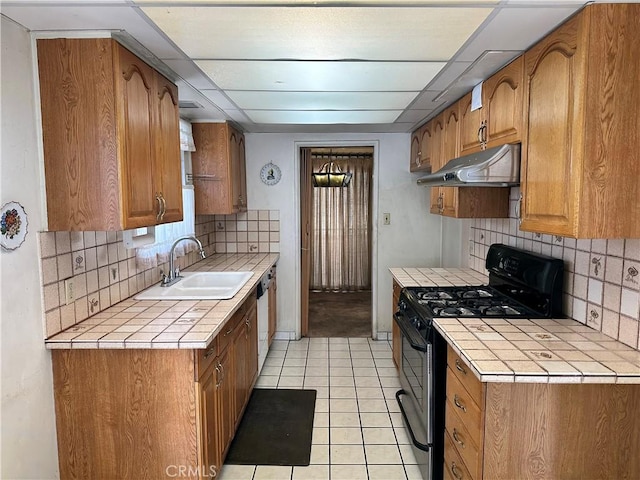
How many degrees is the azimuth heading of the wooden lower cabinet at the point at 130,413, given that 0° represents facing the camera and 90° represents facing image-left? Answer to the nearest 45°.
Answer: approximately 270°

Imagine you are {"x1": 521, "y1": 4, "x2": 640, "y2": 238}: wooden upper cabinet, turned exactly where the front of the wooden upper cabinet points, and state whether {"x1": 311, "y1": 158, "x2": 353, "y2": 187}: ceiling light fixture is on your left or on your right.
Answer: on your right

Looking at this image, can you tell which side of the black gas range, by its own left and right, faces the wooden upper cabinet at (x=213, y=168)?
front

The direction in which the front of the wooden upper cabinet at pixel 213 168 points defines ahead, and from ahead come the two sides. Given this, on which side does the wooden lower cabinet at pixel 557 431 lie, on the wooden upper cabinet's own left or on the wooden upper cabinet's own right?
on the wooden upper cabinet's own right

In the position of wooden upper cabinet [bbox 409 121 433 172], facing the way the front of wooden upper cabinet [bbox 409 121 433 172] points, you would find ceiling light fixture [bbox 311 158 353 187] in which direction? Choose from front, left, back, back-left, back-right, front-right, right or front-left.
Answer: front-right

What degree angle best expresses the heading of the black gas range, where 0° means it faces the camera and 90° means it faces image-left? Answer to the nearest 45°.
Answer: approximately 90°

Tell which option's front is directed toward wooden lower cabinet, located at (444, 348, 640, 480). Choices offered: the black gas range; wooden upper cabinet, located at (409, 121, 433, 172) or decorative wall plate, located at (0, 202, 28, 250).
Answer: the decorative wall plate

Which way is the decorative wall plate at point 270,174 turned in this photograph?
toward the camera

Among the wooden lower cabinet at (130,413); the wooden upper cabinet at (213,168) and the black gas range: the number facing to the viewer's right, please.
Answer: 2

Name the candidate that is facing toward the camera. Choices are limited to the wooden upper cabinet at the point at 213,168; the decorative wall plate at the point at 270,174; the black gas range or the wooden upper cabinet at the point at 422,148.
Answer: the decorative wall plate

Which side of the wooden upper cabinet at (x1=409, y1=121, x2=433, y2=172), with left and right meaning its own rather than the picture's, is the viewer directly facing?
left

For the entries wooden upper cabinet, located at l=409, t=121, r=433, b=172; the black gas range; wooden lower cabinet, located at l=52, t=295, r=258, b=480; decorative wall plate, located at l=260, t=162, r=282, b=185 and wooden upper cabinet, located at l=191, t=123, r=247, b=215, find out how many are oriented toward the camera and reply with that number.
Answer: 1
